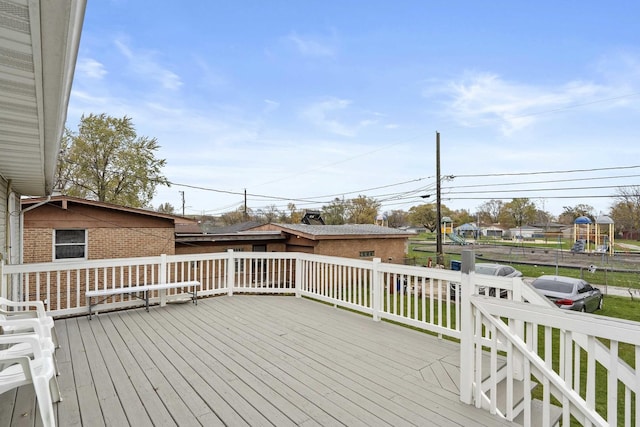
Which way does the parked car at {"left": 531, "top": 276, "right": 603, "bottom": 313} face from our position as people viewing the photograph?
facing away from the viewer and to the right of the viewer

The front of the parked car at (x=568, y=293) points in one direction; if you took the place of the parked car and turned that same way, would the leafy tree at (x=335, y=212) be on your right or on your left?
on your left

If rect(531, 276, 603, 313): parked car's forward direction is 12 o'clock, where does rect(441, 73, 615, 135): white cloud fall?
The white cloud is roughly at 10 o'clock from the parked car.

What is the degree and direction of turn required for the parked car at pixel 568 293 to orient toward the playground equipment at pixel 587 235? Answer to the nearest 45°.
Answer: approximately 45° to its left

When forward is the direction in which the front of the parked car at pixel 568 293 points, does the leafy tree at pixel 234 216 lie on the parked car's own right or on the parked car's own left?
on the parked car's own left
